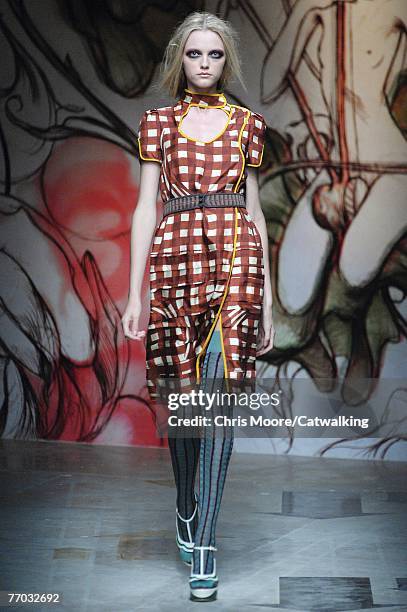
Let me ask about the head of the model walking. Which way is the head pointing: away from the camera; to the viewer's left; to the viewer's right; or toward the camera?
toward the camera

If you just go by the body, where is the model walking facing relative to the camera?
toward the camera
